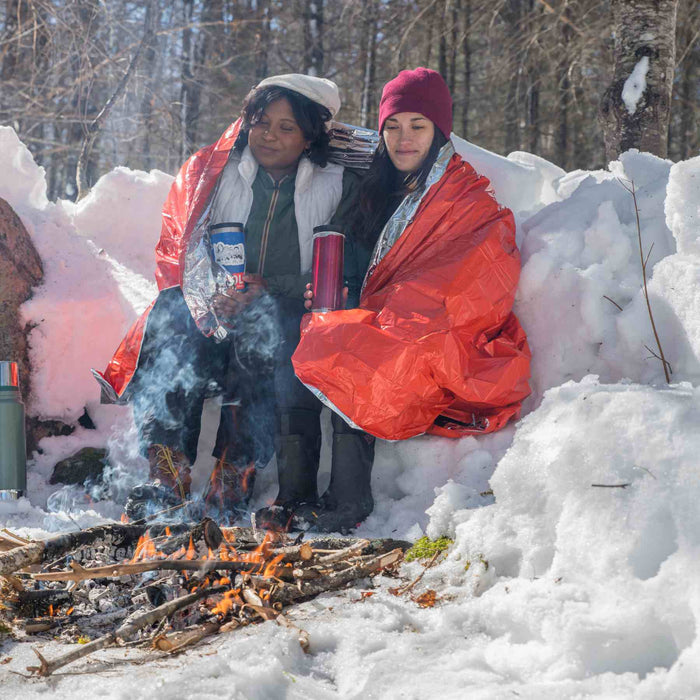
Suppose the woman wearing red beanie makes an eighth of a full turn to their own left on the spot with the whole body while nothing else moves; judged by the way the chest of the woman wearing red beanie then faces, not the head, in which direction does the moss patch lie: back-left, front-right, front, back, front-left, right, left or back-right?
front

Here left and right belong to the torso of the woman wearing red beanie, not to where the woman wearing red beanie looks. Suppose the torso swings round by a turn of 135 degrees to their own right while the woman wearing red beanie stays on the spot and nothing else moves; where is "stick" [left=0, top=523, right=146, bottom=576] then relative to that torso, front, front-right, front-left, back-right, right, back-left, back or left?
back-left

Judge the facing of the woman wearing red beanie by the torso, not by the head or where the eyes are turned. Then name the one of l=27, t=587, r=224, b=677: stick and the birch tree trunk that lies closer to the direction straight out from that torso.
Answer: the stick

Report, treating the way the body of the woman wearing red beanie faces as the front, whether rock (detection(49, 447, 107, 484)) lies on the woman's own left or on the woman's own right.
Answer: on the woman's own right

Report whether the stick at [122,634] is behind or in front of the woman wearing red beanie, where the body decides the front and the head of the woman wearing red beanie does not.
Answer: in front

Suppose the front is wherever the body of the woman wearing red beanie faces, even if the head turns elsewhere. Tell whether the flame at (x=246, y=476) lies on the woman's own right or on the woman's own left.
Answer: on the woman's own right

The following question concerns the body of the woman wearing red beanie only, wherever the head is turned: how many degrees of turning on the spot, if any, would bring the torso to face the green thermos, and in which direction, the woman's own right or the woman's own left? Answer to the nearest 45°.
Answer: approximately 45° to the woman's own right

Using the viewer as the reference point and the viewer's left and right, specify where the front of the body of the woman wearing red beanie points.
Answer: facing the viewer and to the left of the viewer

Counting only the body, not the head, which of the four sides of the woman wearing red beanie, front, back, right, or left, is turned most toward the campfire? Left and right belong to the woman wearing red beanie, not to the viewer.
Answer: front

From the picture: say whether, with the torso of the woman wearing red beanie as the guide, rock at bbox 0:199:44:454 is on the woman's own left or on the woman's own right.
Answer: on the woman's own right
